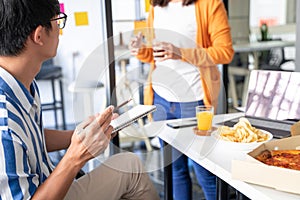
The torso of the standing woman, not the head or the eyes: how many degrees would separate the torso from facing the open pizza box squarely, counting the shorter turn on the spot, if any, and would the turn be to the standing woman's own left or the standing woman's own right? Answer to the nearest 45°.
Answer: approximately 45° to the standing woman's own left

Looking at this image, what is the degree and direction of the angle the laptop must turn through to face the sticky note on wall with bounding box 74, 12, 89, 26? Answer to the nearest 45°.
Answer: approximately 90° to its right

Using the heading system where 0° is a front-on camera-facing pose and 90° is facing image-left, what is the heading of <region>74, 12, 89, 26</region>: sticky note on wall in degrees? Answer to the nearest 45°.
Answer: approximately 0°

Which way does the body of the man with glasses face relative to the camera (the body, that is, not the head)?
to the viewer's right

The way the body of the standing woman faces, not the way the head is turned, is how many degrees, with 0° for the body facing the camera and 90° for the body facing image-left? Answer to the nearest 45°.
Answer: approximately 45°

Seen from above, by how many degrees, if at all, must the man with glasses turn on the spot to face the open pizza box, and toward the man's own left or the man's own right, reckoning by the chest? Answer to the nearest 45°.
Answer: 0° — they already face it

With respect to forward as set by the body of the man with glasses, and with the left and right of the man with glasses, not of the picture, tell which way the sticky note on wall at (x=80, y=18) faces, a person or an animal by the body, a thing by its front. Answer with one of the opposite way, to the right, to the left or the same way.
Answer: to the right

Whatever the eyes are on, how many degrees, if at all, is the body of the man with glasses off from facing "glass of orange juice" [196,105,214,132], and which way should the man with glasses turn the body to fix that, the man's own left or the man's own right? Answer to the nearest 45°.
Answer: approximately 45° to the man's own left
